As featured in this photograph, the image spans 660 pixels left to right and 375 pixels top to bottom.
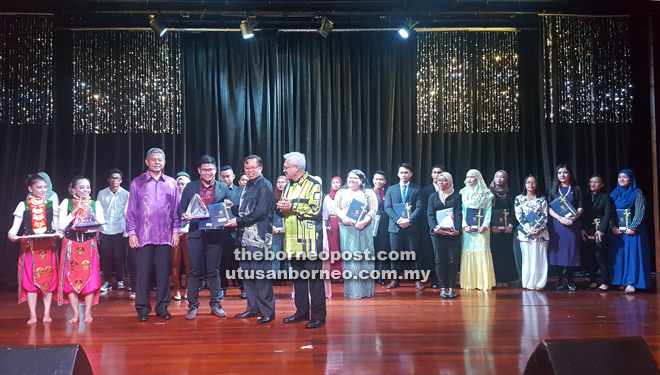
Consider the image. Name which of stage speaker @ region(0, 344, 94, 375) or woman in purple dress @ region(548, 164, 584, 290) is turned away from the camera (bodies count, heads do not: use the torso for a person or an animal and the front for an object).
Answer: the stage speaker

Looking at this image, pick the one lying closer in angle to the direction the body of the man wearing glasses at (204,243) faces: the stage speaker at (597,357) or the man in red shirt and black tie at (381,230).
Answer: the stage speaker

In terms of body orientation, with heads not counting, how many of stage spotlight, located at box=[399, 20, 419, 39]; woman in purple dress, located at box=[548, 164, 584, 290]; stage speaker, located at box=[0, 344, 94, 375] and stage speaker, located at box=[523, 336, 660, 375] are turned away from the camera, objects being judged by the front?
2

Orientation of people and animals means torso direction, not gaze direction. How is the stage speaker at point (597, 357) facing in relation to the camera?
away from the camera

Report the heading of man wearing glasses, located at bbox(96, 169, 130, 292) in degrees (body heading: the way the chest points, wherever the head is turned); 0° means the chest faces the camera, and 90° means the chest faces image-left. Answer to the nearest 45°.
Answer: approximately 0°

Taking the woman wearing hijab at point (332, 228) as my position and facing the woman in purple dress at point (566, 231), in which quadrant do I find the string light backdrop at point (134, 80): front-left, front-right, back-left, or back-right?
back-left

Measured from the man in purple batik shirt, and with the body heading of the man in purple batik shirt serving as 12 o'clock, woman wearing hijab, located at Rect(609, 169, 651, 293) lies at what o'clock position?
The woman wearing hijab is roughly at 9 o'clock from the man in purple batik shirt.

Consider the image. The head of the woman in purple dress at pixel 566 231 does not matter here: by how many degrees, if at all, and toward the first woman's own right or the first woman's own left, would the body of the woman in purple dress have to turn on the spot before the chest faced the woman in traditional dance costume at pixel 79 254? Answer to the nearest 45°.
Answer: approximately 45° to the first woman's own right
